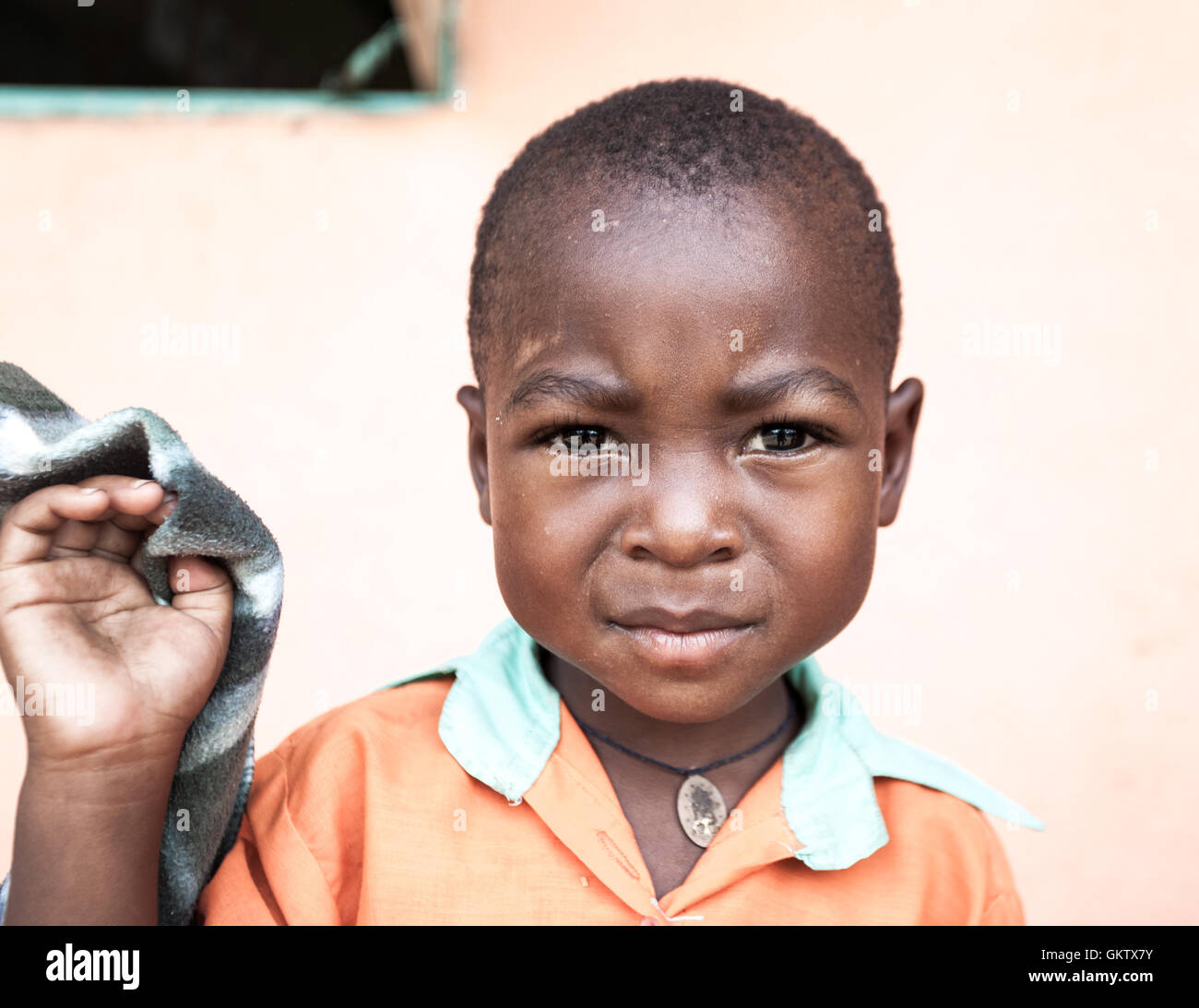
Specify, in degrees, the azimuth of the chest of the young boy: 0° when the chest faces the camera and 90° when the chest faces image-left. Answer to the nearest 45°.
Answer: approximately 0°
